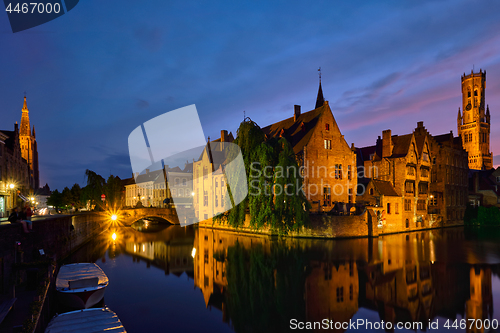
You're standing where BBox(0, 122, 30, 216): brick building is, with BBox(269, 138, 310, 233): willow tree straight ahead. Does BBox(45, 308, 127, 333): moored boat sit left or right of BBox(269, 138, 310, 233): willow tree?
right

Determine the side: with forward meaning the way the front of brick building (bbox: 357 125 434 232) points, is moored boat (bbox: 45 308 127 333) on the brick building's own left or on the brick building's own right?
on the brick building's own right

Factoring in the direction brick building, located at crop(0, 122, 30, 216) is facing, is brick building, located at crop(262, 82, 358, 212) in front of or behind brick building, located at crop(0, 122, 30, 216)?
in front

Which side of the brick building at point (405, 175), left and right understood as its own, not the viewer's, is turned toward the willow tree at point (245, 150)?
right
